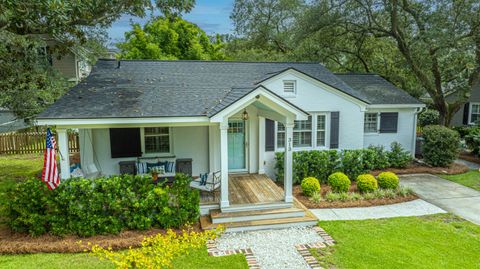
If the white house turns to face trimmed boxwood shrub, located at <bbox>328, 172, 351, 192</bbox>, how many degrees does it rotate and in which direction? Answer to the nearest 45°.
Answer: approximately 90° to its left

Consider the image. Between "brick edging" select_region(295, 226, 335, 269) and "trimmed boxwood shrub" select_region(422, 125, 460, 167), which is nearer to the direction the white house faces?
the brick edging

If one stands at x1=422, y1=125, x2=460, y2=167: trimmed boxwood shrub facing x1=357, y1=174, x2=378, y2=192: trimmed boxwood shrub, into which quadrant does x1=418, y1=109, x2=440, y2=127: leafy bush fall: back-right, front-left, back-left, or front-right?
back-right

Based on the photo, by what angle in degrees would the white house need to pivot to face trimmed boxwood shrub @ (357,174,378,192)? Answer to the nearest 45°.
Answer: approximately 90° to its left

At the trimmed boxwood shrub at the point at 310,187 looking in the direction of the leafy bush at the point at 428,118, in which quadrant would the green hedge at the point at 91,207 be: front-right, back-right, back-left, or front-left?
back-left

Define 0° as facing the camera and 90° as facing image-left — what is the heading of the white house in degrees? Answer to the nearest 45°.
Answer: approximately 0°

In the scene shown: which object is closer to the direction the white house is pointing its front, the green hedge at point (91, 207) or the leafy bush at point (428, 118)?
the green hedge

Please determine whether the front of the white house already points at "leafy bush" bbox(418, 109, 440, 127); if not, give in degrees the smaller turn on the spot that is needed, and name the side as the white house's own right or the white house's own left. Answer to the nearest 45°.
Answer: approximately 135° to the white house's own left

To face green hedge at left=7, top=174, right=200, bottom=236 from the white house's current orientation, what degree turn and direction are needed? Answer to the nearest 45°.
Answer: approximately 45° to its right
